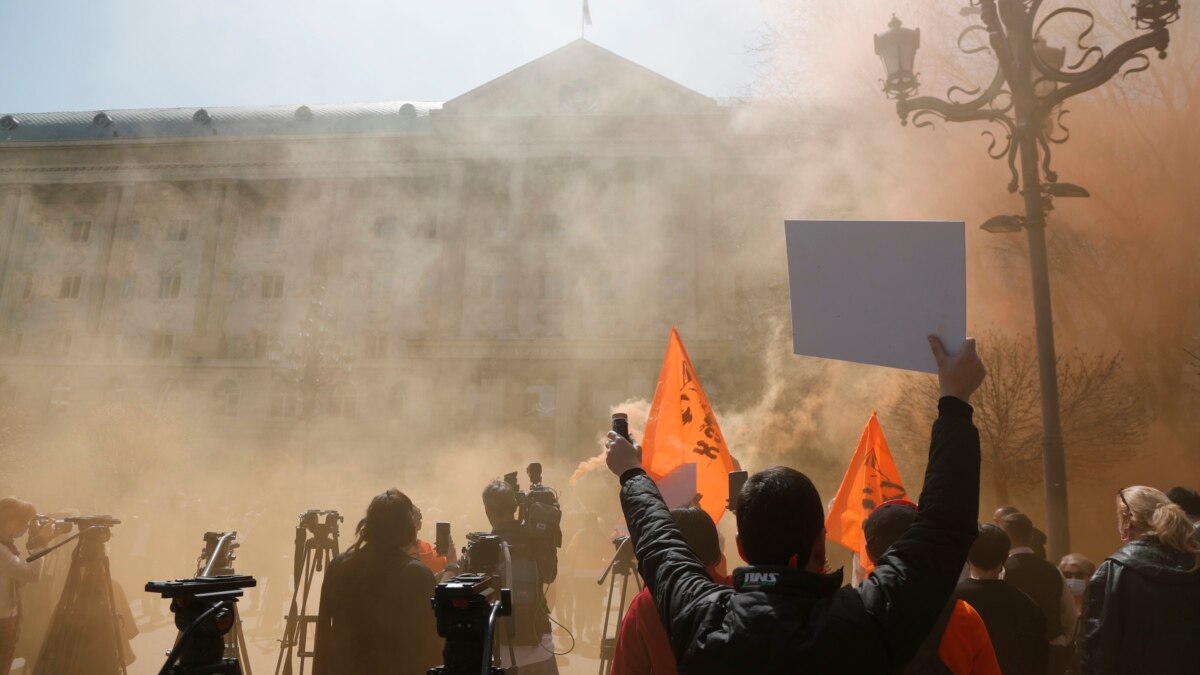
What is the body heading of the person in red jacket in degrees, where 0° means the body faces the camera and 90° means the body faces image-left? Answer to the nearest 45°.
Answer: approximately 180°

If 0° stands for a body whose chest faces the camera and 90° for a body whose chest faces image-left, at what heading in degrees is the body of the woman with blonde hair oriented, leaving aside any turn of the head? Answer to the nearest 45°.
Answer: approximately 135°

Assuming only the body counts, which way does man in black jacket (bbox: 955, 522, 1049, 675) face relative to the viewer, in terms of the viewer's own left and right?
facing away from the viewer

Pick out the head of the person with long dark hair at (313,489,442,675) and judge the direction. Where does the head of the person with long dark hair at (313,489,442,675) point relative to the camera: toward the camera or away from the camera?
away from the camera

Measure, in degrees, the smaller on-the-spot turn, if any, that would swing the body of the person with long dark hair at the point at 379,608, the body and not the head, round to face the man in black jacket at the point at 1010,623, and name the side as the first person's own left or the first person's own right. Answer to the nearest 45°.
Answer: approximately 135° to the first person's own right

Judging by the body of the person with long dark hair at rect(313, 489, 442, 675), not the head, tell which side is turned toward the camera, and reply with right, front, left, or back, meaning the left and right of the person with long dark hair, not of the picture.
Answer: back

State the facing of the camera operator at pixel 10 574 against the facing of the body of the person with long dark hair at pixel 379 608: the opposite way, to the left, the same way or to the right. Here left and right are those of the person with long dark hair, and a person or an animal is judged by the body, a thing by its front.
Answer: to the right

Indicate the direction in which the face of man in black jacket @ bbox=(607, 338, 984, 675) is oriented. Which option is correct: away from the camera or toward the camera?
away from the camera

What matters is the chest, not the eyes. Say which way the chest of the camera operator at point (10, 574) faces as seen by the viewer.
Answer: to the viewer's right

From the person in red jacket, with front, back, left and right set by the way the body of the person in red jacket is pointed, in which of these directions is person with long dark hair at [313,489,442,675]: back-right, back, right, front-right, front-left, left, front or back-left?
front-left
